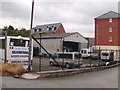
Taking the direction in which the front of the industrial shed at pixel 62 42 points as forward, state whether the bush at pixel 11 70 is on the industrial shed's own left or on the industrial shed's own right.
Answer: on the industrial shed's own right

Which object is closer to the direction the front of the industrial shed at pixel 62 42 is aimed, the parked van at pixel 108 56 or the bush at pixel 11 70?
the parked van

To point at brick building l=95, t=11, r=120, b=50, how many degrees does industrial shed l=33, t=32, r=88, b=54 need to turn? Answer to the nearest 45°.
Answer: approximately 90° to its left

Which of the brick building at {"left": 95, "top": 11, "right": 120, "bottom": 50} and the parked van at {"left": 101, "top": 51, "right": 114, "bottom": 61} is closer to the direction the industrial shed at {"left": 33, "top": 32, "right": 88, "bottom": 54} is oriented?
the parked van

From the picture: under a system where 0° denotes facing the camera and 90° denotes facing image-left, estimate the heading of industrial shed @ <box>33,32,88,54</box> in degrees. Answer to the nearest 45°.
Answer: approximately 315°
